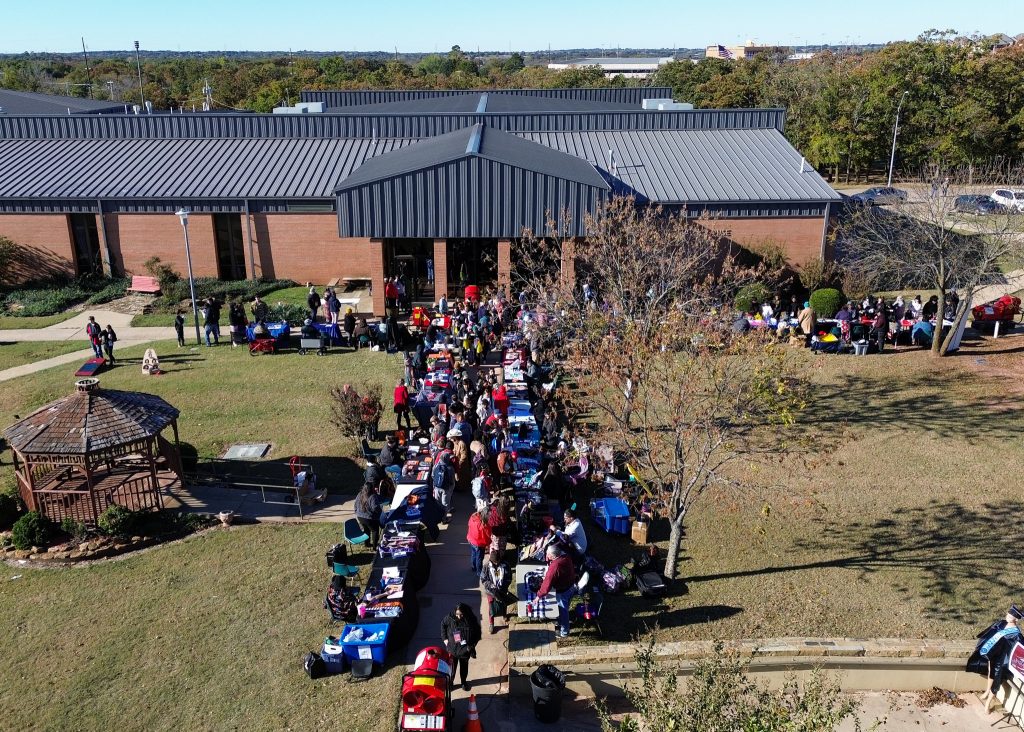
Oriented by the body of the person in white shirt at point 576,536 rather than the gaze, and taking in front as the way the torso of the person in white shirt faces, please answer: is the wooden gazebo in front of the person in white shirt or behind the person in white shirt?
in front

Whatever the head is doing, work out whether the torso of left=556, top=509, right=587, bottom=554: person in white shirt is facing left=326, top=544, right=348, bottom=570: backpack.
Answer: yes

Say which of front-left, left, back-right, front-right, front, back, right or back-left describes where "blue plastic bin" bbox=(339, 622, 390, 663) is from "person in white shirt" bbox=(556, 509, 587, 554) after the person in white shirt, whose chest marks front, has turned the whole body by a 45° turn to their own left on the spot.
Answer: front

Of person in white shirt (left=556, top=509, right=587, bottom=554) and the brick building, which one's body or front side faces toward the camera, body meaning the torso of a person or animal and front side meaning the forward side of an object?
the brick building

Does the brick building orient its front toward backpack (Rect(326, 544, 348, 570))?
yes

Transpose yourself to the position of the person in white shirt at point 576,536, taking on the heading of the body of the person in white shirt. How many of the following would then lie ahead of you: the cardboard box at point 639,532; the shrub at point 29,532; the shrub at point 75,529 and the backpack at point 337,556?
3

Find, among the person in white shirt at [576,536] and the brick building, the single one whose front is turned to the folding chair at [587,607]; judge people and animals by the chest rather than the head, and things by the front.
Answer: the brick building

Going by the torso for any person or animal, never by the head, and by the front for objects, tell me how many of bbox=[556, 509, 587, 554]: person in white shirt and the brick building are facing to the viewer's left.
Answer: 1

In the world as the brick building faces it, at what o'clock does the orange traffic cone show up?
The orange traffic cone is roughly at 12 o'clock from the brick building.

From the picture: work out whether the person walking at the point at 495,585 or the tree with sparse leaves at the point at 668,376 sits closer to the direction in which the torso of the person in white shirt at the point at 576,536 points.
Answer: the person walking

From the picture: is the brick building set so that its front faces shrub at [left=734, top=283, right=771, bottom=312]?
no

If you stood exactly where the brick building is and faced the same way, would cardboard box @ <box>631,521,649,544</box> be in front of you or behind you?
in front

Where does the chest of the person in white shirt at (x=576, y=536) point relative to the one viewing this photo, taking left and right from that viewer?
facing to the left of the viewer

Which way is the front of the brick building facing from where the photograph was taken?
facing the viewer

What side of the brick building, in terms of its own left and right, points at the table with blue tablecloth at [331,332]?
front

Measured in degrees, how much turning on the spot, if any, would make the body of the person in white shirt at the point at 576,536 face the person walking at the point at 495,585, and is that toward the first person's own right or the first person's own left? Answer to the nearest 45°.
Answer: approximately 45° to the first person's own left

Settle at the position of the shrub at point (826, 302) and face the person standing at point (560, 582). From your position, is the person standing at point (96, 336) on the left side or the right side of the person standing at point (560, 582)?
right

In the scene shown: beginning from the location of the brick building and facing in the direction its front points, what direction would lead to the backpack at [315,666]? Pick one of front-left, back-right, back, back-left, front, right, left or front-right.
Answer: front

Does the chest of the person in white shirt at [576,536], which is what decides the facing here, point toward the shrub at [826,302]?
no

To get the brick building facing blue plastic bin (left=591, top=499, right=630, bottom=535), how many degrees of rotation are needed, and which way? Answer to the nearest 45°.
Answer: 0° — it already faces it

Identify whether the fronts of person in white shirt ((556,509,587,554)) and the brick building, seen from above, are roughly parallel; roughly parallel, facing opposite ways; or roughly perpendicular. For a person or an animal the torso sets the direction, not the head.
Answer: roughly perpendicular

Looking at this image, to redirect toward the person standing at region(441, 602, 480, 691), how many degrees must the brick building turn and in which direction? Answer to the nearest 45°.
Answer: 0° — it already faces them
